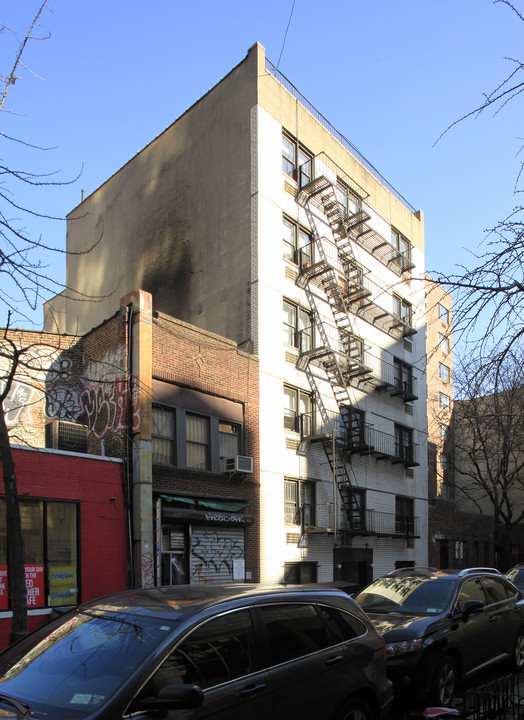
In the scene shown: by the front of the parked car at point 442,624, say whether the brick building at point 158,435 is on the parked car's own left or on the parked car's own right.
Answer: on the parked car's own right

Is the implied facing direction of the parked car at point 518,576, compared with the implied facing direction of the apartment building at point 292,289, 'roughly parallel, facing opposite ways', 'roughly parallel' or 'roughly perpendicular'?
roughly perpendicular

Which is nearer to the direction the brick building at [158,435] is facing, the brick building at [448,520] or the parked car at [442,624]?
the parked car

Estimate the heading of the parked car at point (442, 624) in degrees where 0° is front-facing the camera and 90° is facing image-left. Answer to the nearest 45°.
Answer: approximately 45°

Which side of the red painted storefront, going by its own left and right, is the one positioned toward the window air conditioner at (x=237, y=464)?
left

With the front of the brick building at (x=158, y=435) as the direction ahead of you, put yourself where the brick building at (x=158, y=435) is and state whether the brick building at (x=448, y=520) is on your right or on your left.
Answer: on your left
